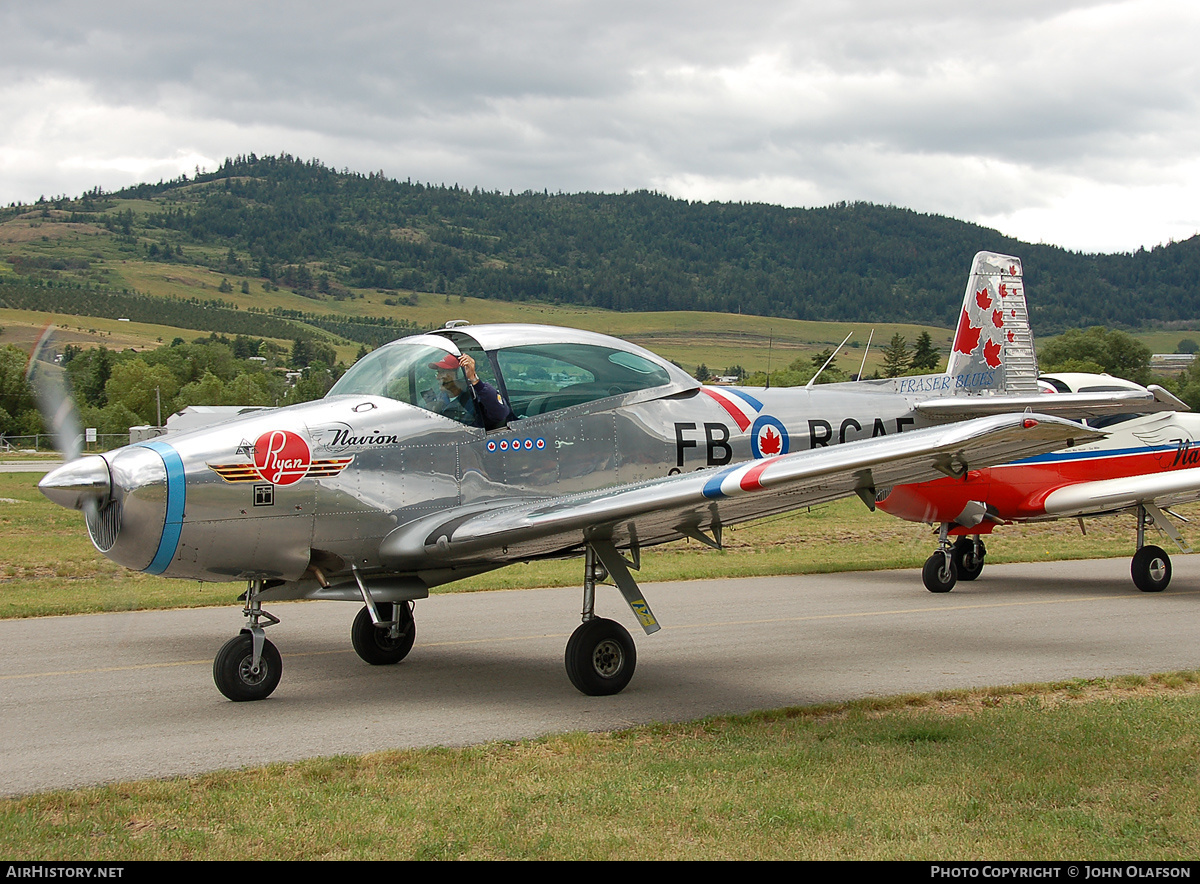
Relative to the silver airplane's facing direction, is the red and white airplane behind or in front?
behind

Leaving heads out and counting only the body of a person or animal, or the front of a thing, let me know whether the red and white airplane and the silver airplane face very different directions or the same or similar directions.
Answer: same or similar directions

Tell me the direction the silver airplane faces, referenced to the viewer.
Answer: facing the viewer and to the left of the viewer

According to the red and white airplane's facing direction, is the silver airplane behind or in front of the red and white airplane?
in front

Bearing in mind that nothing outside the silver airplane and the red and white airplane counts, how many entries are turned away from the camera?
0

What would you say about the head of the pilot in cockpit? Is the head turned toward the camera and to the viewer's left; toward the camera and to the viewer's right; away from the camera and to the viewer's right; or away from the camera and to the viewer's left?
toward the camera and to the viewer's left
